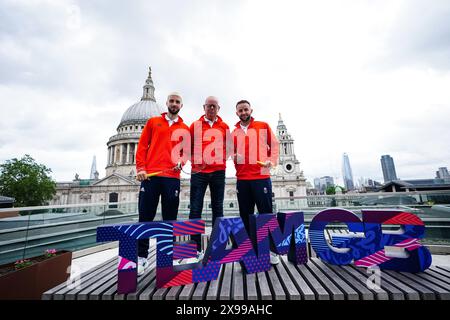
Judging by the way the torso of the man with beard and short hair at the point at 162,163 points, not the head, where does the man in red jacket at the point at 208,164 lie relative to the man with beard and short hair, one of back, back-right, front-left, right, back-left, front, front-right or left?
left

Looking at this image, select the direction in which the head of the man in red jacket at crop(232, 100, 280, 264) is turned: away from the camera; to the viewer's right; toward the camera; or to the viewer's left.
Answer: toward the camera

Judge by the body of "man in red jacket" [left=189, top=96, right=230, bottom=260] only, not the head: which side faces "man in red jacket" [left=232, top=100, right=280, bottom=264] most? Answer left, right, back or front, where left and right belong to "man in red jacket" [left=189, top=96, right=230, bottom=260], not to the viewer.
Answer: left

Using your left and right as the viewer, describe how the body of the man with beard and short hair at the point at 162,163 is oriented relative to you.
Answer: facing the viewer

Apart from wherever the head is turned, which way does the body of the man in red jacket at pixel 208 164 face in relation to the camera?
toward the camera

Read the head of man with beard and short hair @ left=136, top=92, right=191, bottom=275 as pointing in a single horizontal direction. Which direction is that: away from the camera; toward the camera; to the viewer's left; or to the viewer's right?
toward the camera

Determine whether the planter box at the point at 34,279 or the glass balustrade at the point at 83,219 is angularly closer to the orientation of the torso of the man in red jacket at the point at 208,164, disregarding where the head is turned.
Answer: the planter box

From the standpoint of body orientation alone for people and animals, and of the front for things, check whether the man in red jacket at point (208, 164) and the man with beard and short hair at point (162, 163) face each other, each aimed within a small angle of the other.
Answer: no

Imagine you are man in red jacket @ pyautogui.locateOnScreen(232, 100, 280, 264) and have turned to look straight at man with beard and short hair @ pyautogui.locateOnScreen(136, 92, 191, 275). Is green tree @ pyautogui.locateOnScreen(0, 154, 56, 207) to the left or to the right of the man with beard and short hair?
right

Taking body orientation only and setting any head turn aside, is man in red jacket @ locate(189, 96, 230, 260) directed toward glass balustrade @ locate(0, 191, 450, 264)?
no

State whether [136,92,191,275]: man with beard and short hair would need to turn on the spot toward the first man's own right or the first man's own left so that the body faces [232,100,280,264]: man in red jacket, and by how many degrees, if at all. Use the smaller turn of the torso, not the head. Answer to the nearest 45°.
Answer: approximately 90° to the first man's own left

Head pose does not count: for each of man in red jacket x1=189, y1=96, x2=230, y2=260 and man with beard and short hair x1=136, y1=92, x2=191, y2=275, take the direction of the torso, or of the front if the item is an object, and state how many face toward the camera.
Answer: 2

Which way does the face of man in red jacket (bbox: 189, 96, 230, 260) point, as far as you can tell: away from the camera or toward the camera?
toward the camera

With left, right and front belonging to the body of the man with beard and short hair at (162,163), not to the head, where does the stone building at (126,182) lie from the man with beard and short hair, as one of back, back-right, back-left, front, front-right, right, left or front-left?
back

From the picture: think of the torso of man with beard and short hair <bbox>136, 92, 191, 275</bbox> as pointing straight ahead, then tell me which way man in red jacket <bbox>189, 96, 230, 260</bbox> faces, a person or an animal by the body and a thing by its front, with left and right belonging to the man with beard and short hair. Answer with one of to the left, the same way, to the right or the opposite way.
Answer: the same way
